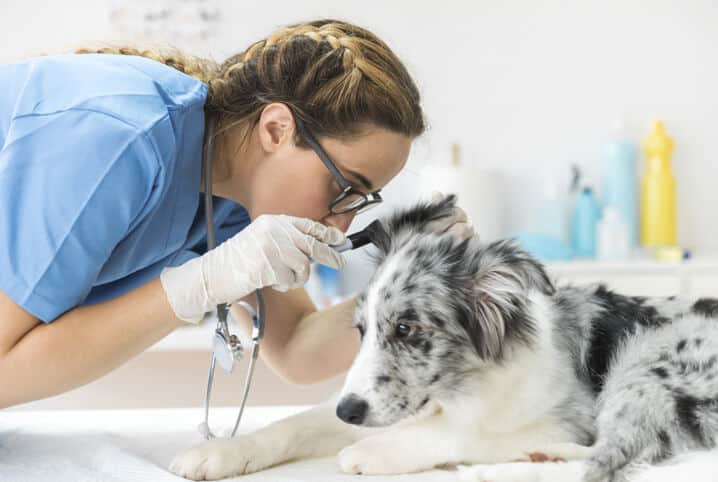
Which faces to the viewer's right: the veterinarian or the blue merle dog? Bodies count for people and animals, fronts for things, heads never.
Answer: the veterinarian

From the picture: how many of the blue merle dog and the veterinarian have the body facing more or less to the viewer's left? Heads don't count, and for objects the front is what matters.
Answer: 1

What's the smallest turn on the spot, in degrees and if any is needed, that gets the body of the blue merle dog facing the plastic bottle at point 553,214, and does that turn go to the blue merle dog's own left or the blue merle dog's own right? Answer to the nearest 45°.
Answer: approximately 90° to the blue merle dog's own right

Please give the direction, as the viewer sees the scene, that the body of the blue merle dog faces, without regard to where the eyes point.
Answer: to the viewer's left

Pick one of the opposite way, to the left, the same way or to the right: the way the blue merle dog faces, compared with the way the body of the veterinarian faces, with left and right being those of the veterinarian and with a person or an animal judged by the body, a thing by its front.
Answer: the opposite way

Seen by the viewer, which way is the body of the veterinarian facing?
to the viewer's right

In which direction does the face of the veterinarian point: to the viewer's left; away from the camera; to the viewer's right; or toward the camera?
to the viewer's right

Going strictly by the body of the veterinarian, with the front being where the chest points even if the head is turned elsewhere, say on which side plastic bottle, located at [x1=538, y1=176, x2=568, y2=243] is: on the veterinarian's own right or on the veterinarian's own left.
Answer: on the veterinarian's own left

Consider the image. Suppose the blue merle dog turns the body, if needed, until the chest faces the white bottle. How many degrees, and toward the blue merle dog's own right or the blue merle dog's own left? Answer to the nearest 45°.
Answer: approximately 90° to the blue merle dog's own right

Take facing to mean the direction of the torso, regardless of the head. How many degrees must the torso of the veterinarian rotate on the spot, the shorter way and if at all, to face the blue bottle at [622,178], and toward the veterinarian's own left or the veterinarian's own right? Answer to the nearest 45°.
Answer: approximately 45° to the veterinarian's own left
